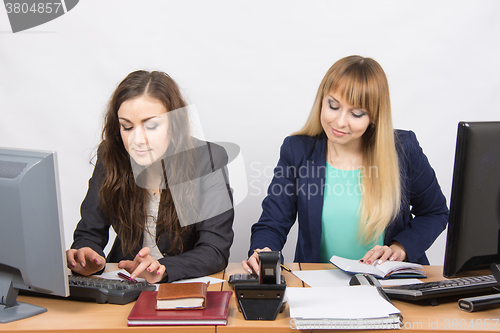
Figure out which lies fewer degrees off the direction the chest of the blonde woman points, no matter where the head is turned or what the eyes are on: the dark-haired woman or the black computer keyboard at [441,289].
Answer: the black computer keyboard

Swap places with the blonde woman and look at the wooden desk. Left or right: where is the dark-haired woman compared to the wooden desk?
right

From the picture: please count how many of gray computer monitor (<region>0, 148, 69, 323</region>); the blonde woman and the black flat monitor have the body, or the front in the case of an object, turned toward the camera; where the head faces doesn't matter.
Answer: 1

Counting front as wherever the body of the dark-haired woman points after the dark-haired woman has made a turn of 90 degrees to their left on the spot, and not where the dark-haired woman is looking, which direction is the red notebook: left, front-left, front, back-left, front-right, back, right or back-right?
front-right

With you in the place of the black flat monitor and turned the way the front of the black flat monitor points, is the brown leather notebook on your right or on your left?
on your left

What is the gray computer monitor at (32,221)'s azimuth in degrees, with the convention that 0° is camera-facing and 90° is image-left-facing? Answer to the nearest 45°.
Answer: approximately 225°

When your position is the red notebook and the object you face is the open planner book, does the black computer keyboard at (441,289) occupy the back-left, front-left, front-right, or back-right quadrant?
front-right

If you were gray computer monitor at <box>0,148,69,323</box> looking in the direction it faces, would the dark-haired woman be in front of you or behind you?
in front

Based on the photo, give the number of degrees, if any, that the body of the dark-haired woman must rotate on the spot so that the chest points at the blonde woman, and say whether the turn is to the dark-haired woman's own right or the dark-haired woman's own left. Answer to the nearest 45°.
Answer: approximately 135° to the dark-haired woman's own left

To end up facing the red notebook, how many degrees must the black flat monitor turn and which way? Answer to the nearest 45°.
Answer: approximately 90° to its left

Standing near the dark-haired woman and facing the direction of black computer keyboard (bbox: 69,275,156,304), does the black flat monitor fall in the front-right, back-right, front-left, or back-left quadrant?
front-left

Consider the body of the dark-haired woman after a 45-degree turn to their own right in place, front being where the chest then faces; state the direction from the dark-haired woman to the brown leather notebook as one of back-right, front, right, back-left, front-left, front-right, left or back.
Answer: left

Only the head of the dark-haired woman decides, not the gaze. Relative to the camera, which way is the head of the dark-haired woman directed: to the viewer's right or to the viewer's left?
to the viewer's left

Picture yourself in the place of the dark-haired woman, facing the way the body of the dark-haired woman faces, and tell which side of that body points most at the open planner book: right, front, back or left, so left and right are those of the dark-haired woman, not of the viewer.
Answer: left
